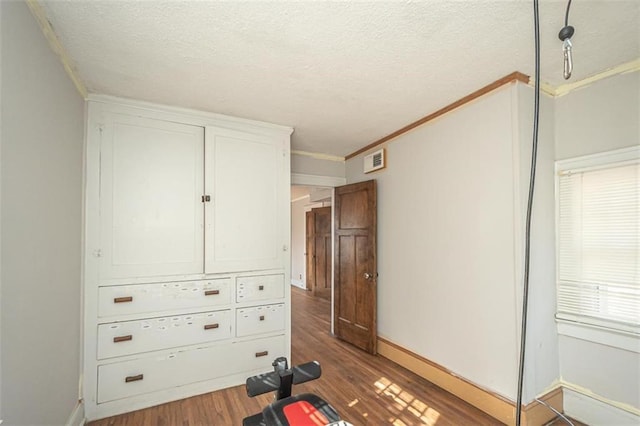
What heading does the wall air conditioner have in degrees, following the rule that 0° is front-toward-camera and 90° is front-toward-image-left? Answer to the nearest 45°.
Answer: approximately 45°

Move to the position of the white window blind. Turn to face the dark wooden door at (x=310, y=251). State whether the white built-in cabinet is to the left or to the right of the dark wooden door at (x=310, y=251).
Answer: left

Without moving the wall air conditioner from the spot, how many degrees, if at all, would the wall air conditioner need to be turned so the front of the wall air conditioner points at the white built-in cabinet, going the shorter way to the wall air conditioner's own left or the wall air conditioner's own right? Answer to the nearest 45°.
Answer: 0° — it already faces it

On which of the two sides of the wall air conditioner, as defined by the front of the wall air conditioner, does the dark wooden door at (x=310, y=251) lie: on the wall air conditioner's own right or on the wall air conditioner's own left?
on the wall air conditioner's own right

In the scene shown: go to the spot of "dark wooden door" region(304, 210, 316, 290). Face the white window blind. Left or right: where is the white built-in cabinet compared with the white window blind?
right

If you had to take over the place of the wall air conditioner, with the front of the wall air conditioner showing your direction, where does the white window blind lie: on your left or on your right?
on your left
